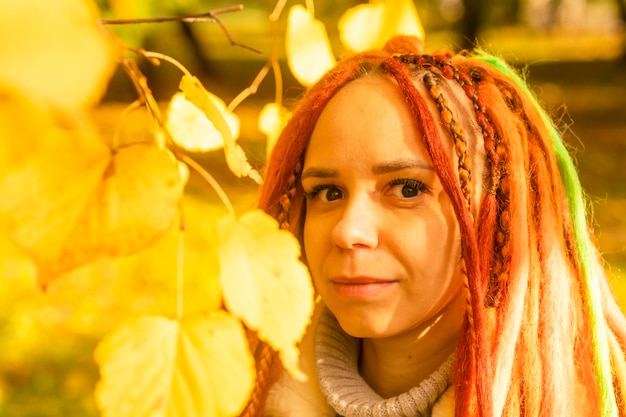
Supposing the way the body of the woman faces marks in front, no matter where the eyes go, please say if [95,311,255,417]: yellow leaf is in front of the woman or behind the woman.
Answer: in front

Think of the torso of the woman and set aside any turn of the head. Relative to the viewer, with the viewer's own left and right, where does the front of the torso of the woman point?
facing the viewer and to the left of the viewer

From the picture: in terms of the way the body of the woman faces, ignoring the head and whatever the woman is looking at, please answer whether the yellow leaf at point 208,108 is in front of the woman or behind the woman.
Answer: in front

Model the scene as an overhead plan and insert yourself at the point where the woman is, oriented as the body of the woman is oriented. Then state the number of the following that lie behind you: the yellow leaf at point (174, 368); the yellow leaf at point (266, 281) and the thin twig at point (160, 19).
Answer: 0

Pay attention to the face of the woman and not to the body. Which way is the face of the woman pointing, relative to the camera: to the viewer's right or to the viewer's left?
to the viewer's left

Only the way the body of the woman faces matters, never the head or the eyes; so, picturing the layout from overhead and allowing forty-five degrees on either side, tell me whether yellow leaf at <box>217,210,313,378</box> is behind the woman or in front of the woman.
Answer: in front
